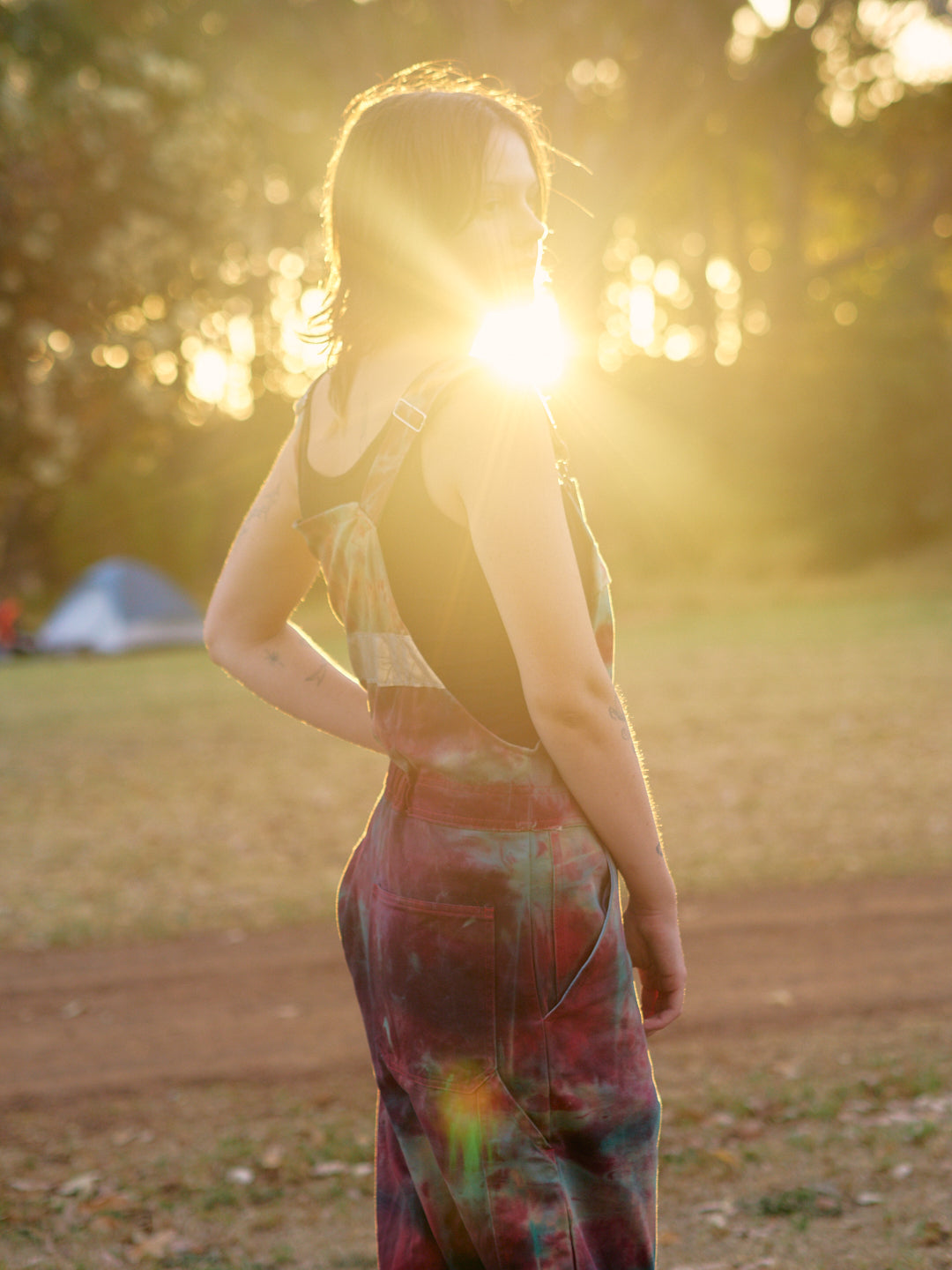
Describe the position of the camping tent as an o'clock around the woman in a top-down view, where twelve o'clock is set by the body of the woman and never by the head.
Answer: The camping tent is roughly at 10 o'clock from the woman.

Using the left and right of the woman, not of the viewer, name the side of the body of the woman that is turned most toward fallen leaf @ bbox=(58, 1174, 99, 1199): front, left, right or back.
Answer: left

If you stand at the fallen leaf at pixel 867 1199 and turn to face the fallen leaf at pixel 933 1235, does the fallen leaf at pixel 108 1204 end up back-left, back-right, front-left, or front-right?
back-right

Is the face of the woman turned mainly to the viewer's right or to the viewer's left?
to the viewer's right

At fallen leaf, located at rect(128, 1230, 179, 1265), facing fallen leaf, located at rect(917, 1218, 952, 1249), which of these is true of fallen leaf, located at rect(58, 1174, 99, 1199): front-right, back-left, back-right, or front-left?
back-left

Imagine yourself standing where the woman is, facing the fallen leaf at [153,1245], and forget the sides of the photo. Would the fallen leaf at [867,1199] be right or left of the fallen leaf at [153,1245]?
right

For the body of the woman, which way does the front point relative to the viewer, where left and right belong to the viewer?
facing away from the viewer and to the right of the viewer
